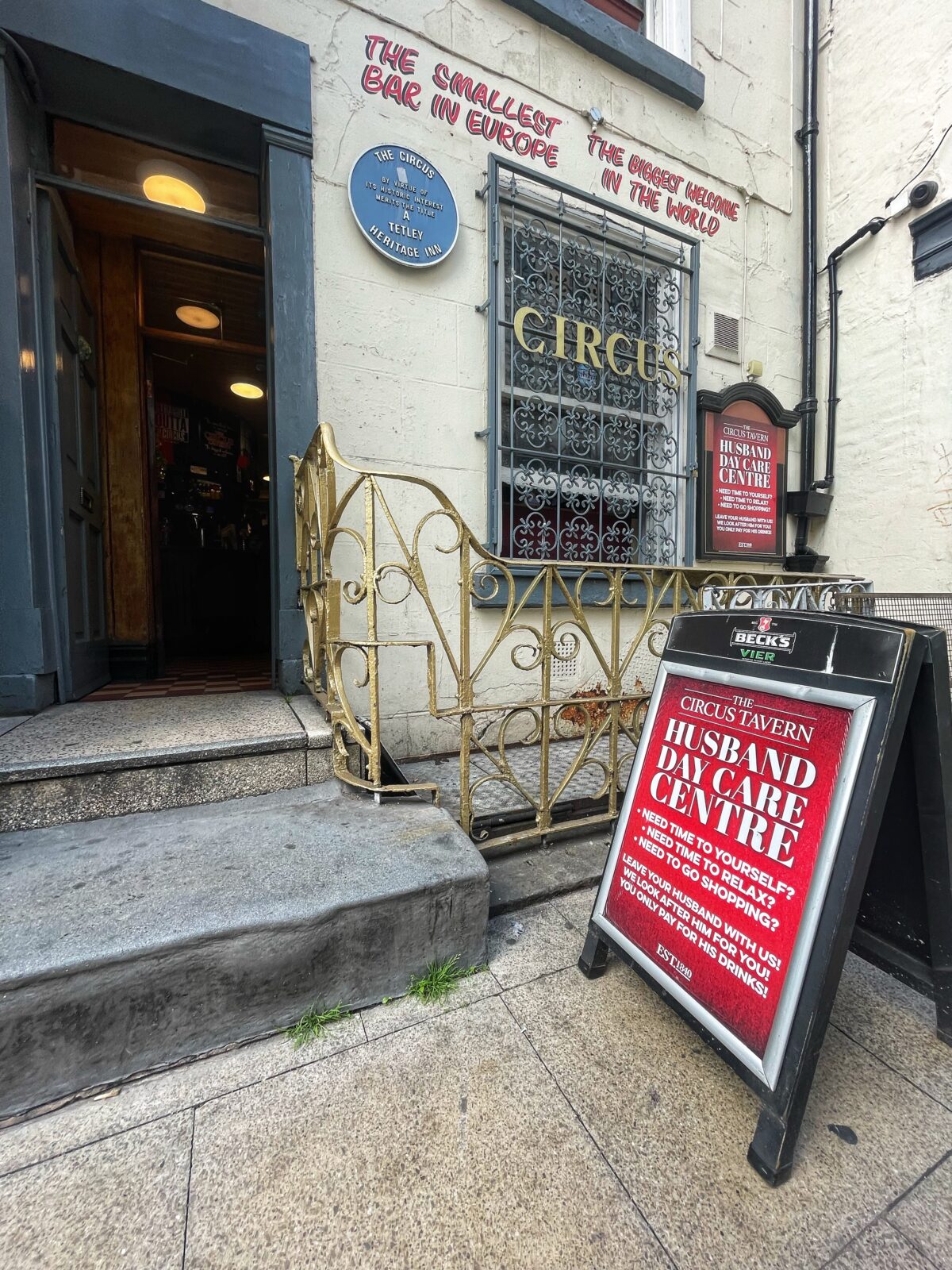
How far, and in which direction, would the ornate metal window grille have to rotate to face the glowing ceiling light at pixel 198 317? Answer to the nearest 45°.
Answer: approximately 135° to its right

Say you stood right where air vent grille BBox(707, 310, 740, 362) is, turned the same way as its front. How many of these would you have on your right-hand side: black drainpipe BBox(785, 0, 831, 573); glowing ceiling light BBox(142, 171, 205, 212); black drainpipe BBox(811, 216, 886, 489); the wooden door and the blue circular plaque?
3

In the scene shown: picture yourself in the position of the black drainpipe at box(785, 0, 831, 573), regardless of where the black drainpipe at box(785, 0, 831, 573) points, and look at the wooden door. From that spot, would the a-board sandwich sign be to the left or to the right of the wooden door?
left

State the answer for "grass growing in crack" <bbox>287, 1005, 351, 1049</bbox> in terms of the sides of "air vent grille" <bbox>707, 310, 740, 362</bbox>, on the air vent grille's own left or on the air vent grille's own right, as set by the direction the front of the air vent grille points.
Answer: on the air vent grille's own right

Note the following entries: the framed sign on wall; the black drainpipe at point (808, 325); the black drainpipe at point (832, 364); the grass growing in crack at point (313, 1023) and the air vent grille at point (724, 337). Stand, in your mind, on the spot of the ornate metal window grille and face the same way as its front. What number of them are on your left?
4

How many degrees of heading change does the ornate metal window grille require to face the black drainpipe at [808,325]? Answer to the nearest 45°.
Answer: approximately 90° to its left

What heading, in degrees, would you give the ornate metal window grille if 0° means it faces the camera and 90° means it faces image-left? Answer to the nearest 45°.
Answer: approximately 315°

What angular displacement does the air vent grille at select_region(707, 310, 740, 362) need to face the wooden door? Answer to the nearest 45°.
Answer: approximately 90° to its right

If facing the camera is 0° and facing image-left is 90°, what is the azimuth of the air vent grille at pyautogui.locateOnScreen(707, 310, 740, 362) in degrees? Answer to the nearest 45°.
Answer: approximately 315°

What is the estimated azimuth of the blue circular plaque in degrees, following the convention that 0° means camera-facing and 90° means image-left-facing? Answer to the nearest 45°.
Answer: approximately 315°

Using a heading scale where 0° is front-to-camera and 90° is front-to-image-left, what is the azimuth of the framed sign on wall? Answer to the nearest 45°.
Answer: approximately 315°

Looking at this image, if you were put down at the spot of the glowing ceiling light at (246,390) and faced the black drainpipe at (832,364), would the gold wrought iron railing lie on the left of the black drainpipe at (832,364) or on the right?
right
